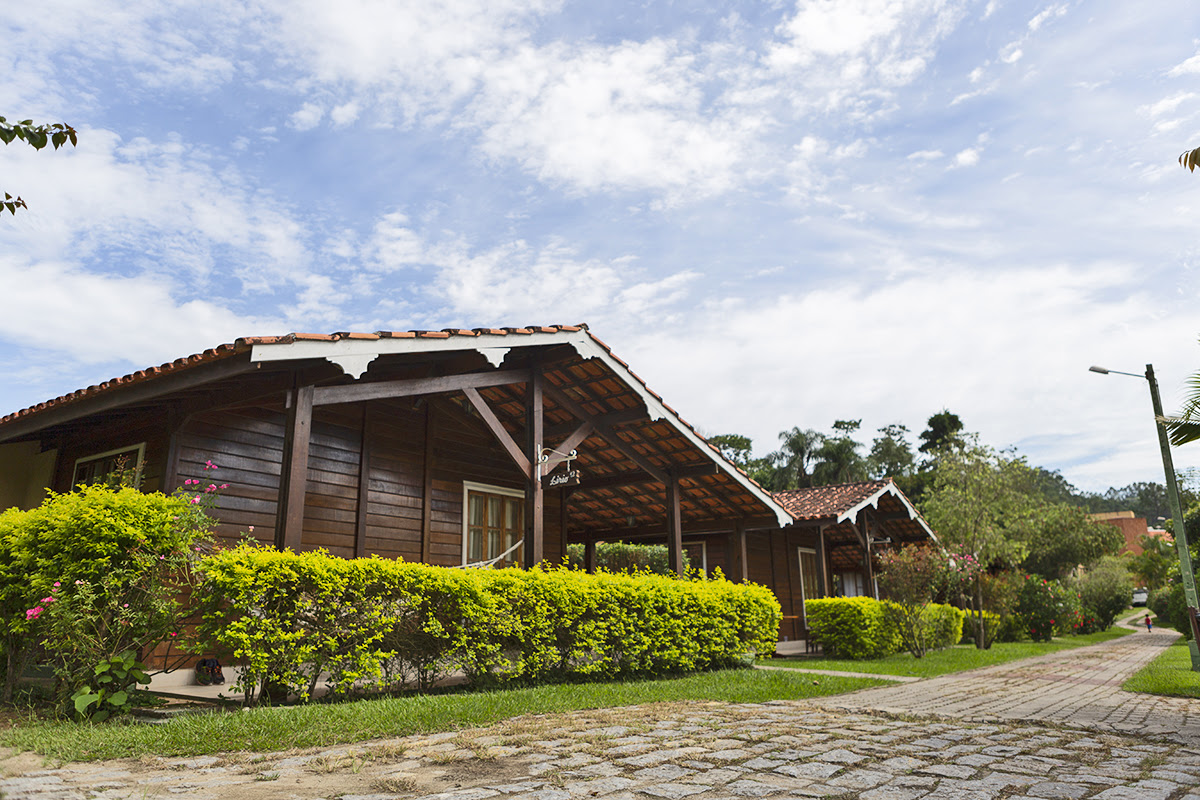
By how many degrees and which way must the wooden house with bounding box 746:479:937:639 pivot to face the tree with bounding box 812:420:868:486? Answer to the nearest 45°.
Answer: approximately 135° to its left

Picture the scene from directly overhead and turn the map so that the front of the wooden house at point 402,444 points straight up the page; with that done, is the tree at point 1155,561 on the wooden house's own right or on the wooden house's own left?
on the wooden house's own left

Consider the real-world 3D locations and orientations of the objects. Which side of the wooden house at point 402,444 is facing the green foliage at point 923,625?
left

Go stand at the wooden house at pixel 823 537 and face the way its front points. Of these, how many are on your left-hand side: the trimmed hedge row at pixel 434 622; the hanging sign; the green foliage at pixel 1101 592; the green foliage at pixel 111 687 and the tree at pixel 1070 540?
2

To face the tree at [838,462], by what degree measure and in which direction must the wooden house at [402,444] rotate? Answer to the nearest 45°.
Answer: approximately 90° to its left

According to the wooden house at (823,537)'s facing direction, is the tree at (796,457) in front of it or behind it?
behind

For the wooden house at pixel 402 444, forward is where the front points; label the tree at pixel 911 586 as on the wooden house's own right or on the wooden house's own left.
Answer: on the wooden house's own left

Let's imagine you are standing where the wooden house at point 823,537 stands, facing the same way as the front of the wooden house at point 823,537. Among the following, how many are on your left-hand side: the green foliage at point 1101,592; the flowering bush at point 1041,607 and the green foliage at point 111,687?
2

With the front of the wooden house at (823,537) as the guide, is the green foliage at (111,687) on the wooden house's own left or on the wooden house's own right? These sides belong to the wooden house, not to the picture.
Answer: on the wooden house's own right
